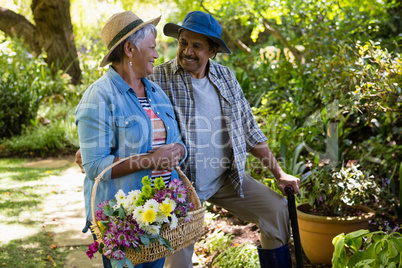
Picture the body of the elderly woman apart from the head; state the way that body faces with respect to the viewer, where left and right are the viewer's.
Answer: facing the viewer and to the right of the viewer

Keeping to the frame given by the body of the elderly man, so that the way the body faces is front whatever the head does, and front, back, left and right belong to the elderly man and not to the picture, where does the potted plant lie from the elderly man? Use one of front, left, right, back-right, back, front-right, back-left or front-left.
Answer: back-left

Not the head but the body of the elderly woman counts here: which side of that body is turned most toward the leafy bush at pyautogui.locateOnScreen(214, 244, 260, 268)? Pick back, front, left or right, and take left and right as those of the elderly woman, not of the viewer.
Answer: left

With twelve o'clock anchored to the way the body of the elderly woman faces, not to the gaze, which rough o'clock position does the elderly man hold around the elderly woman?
The elderly man is roughly at 9 o'clock from the elderly woman.

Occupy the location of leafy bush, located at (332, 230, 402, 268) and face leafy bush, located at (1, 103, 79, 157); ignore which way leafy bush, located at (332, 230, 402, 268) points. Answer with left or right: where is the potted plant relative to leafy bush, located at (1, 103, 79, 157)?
right

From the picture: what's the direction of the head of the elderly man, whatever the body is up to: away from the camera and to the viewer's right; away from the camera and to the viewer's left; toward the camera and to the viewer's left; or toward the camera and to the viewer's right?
toward the camera and to the viewer's left

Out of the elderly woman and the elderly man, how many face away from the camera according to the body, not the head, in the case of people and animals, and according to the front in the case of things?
0

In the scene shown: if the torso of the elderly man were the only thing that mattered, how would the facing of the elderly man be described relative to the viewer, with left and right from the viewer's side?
facing the viewer

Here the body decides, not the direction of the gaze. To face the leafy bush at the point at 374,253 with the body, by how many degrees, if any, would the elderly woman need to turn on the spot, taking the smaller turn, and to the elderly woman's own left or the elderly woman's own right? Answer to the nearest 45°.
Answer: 0° — they already face it

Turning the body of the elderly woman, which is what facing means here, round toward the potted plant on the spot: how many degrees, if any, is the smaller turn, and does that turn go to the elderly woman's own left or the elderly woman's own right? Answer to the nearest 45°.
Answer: approximately 90° to the elderly woman's own left

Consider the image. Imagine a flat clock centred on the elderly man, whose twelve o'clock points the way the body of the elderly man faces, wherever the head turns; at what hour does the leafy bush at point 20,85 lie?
The leafy bush is roughly at 5 o'clock from the elderly man.

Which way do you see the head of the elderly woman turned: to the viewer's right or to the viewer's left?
to the viewer's right
